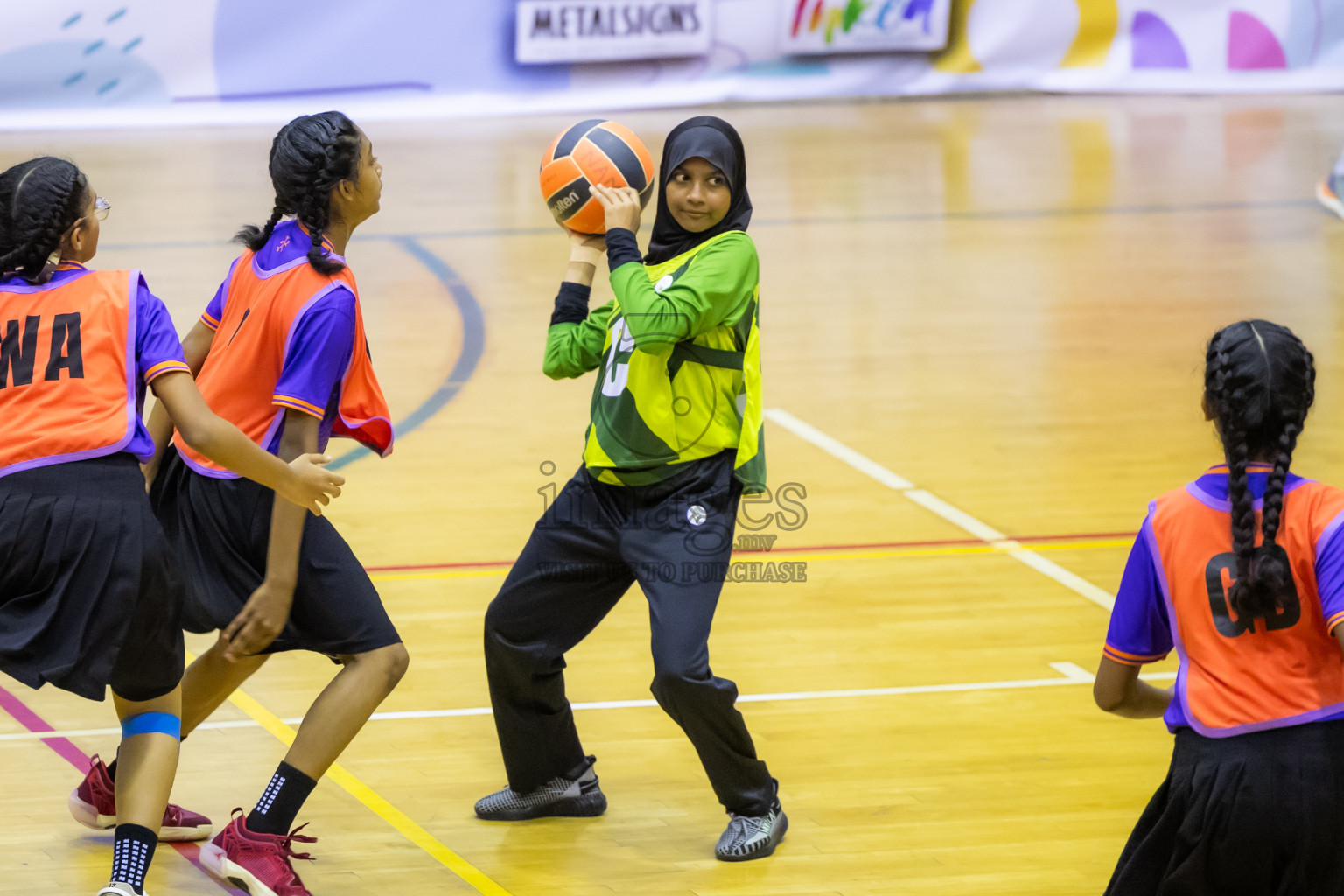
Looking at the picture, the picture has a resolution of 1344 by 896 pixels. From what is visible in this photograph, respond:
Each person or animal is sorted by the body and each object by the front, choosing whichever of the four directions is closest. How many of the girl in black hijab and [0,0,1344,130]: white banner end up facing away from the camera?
0

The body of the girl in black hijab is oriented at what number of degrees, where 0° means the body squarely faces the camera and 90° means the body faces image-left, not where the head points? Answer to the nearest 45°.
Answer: approximately 45°

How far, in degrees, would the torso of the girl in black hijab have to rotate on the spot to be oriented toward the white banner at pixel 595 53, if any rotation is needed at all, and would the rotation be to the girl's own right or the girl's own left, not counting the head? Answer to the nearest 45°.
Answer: approximately 135° to the girl's own right

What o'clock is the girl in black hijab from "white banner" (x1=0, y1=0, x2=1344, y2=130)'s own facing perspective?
The girl in black hijab is roughly at 12 o'clock from the white banner.
